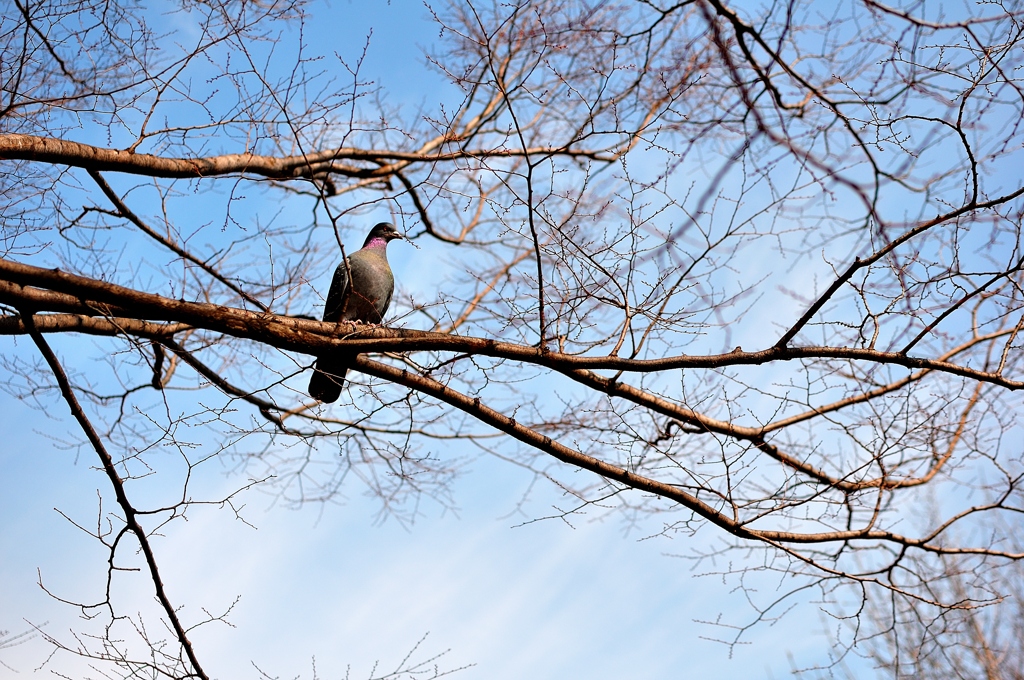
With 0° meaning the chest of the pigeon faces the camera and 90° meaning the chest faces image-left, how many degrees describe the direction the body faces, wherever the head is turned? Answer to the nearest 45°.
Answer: approximately 315°
